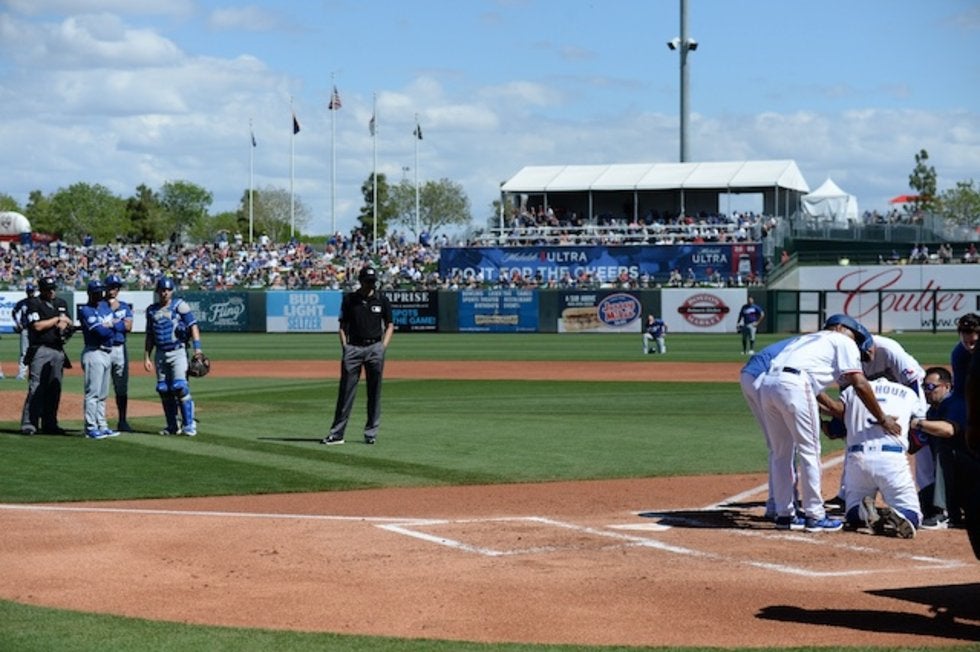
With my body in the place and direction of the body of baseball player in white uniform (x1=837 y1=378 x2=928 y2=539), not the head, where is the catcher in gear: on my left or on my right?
on my left

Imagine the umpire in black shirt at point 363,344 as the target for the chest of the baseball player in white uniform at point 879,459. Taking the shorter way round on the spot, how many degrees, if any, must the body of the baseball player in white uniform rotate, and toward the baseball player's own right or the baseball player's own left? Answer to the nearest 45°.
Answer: approximately 45° to the baseball player's own left

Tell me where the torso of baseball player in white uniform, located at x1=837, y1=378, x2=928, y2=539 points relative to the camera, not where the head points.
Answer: away from the camera

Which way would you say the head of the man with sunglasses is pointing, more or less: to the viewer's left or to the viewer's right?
to the viewer's left

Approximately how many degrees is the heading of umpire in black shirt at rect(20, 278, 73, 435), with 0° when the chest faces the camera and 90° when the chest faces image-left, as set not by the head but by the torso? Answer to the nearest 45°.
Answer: approximately 315°

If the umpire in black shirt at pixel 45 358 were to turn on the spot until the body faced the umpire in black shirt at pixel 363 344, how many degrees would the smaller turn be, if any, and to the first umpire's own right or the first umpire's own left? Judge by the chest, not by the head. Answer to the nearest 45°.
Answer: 0° — they already face them

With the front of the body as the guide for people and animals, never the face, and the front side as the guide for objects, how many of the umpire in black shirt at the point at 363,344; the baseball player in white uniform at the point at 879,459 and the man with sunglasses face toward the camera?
1

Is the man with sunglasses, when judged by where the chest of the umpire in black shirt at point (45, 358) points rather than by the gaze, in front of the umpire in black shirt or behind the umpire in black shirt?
in front

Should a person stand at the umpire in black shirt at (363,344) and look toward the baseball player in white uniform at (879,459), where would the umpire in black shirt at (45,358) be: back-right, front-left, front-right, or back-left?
back-right

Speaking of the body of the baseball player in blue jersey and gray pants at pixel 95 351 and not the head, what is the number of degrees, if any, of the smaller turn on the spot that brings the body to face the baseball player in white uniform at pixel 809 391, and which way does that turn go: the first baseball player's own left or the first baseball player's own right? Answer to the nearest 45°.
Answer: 0° — they already face them

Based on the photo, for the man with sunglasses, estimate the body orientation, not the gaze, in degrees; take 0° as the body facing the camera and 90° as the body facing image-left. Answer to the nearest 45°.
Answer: approximately 90°

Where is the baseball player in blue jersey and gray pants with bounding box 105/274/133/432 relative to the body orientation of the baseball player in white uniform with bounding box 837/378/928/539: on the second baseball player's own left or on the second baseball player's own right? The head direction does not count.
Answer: on the second baseball player's own left
